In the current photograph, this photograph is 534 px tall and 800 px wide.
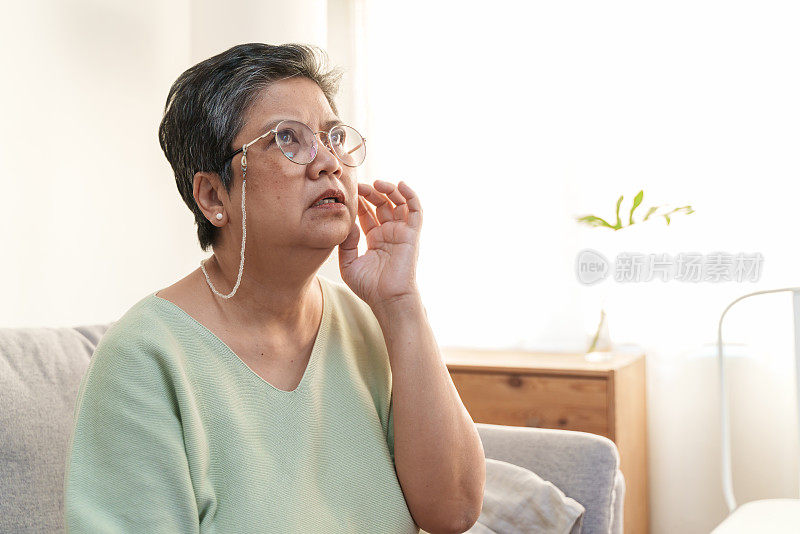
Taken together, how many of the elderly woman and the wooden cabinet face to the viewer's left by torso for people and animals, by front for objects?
0

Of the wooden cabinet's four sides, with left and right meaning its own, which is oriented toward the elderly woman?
front

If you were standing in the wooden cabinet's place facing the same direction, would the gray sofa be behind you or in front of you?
in front

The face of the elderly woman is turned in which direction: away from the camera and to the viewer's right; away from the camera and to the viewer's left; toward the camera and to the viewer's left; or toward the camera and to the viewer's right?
toward the camera and to the viewer's right

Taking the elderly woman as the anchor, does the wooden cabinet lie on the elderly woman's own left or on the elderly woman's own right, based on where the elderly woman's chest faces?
on the elderly woman's own left

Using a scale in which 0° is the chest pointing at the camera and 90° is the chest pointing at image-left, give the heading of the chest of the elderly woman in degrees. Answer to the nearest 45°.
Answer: approximately 315°

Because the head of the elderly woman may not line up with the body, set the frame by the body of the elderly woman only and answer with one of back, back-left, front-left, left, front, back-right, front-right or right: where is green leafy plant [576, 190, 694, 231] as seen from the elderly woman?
left
